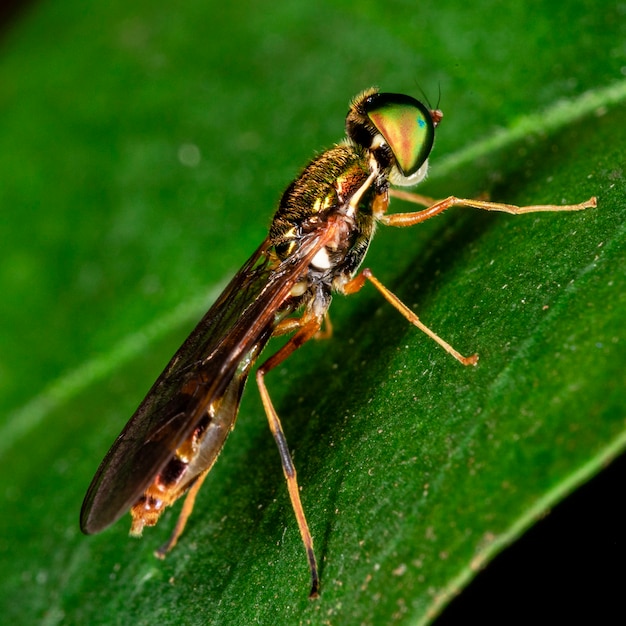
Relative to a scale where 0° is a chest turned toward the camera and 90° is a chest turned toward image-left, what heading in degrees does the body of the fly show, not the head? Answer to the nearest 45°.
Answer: approximately 270°
